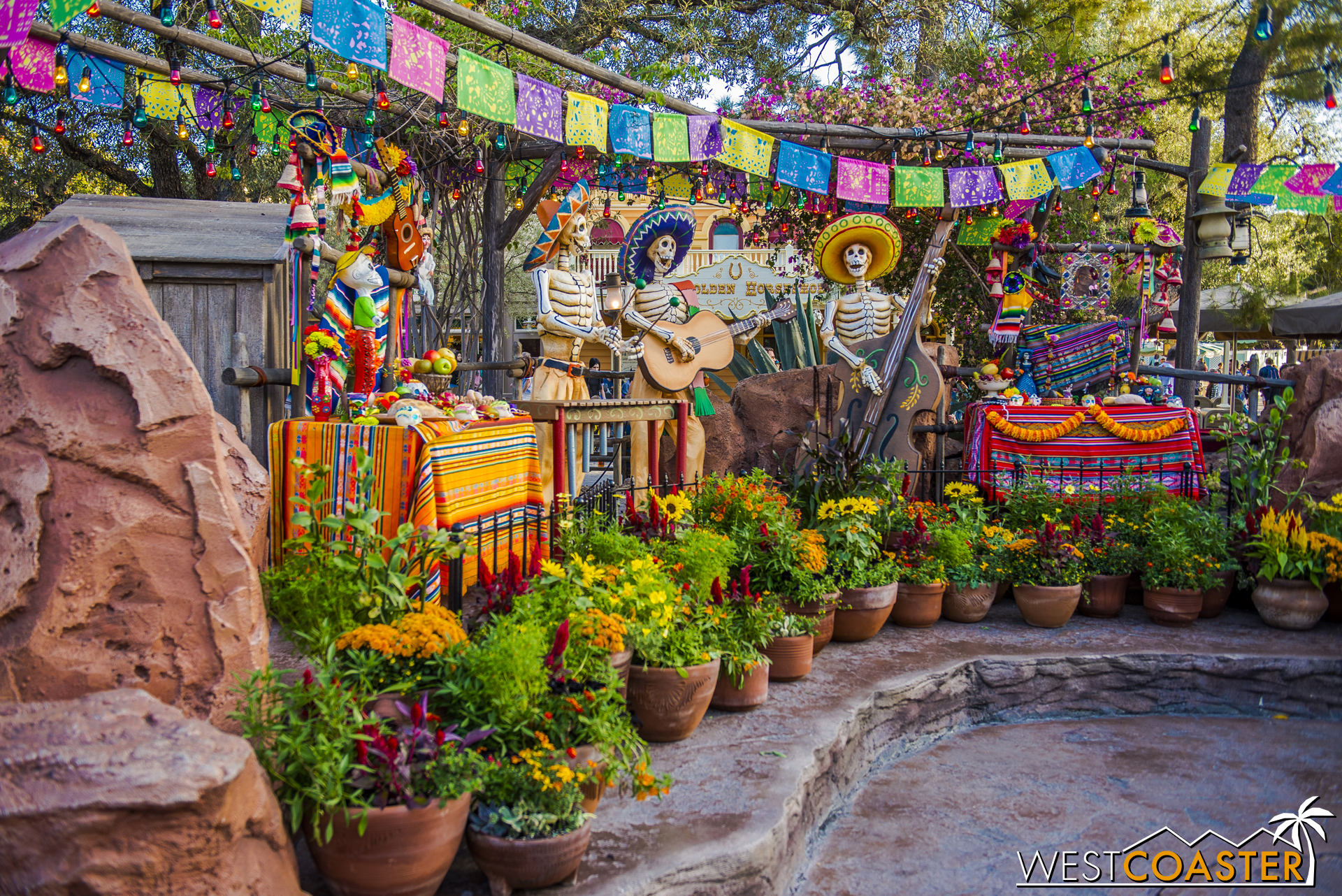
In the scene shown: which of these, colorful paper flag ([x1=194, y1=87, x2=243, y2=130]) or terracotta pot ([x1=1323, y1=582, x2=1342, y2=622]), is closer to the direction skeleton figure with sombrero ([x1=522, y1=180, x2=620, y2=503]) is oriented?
the terracotta pot

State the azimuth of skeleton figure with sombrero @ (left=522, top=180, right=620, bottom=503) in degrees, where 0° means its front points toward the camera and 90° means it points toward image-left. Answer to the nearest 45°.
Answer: approximately 315°

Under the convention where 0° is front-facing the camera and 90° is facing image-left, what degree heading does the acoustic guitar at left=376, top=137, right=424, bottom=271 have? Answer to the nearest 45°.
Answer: approximately 315°

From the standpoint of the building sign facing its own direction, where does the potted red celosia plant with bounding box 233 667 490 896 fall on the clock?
The potted red celosia plant is roughly at 12 o'clock from the building sign.

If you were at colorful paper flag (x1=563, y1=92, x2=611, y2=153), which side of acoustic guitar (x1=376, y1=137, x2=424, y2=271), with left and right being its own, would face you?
left

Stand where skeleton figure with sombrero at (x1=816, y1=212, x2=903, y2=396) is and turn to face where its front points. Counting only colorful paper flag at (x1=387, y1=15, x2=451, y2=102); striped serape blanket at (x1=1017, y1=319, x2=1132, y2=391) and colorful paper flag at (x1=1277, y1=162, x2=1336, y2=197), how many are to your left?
2

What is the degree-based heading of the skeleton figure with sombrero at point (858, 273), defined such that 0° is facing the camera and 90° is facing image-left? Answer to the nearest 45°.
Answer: approximately 0°

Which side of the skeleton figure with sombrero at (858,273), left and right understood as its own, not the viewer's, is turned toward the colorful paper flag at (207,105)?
right

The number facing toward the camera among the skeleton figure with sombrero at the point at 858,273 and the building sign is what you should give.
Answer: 2
